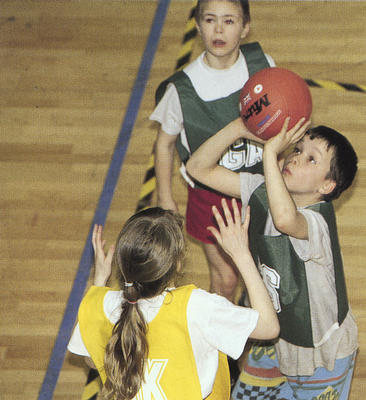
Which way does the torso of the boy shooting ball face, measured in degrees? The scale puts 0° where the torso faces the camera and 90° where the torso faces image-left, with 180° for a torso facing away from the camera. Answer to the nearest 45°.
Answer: approximately 45°

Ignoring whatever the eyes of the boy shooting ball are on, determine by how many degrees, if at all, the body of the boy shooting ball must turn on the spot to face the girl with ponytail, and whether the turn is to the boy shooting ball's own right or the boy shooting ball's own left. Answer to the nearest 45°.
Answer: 0° — they already face them

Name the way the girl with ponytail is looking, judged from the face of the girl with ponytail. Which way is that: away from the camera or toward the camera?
away from the camera
